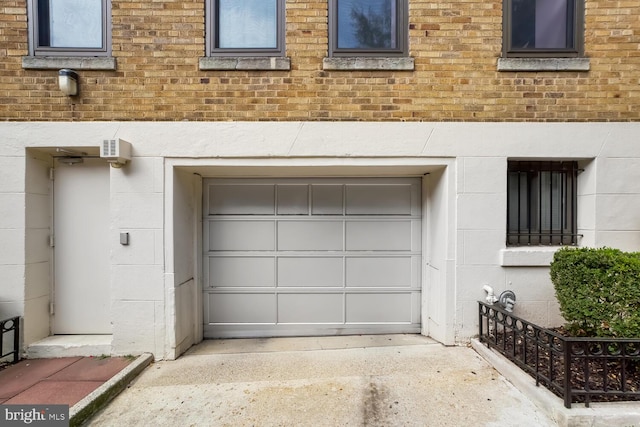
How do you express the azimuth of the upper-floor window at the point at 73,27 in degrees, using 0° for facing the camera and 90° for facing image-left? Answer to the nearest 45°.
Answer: approximately 0°
